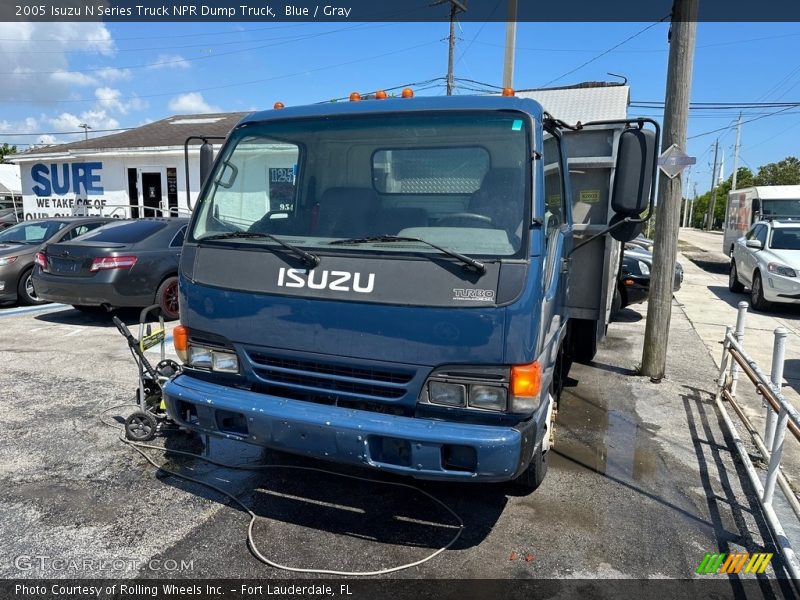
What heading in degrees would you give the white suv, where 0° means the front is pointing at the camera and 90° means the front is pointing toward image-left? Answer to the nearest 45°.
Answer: approximately 315°

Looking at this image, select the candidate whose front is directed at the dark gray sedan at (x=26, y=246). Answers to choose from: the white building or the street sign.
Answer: the white building

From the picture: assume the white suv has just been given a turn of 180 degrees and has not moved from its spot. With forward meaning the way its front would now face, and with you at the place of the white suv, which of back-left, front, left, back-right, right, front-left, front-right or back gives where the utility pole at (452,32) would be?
front

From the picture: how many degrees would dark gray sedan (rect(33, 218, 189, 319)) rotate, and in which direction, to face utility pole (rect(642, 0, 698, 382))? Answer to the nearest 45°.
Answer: approximately 90° to its right

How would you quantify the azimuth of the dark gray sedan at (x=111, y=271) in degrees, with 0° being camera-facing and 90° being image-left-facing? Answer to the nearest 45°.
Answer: approximately 225°

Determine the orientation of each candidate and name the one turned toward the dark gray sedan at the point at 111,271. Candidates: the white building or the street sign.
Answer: the white building

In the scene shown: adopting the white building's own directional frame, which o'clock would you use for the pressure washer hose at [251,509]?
The pressure washer hose is roughly at 12 o'clock from the white building.

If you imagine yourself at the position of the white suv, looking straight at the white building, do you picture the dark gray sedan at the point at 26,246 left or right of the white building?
left

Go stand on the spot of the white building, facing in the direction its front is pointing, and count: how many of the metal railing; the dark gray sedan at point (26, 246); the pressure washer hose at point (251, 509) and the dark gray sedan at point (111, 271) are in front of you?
4

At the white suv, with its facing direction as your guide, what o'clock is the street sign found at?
The street sign is roughly at 2 o'clock from the white suv.
